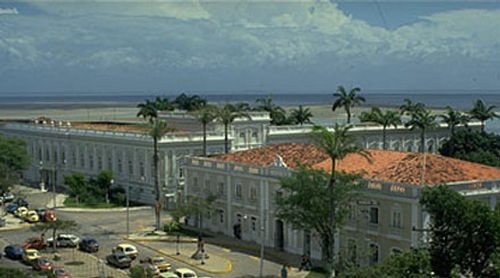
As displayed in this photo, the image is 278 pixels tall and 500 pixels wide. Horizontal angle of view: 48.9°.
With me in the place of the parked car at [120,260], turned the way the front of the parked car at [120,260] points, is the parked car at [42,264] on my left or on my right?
on my right

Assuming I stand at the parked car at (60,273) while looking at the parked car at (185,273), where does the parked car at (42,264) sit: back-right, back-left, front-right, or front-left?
back-left

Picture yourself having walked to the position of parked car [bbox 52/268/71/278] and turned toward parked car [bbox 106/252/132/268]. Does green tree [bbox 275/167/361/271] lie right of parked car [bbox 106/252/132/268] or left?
right
